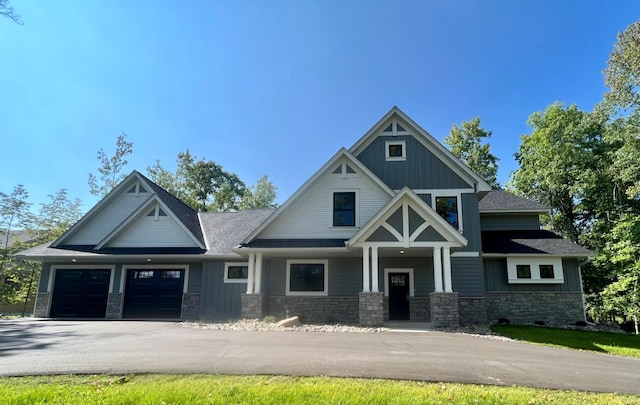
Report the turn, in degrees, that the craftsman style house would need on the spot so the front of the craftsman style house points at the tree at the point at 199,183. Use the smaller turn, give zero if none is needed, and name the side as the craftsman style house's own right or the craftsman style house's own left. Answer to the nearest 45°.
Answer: approximately 135° to the craftsman style house's own right

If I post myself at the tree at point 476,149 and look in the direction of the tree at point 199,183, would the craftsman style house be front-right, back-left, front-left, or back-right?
front-left

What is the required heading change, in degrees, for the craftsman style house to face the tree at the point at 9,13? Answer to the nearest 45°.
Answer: approximately 45° to its right

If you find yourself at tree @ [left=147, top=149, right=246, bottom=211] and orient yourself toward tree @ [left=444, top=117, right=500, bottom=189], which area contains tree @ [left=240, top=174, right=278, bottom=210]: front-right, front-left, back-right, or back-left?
front-left

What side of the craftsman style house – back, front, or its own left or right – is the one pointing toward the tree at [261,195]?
back

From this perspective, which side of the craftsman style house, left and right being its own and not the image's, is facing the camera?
front

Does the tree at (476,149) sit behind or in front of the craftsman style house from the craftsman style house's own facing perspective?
behind

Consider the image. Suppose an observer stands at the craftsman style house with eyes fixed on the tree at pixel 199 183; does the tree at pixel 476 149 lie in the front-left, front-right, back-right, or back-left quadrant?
front-right
